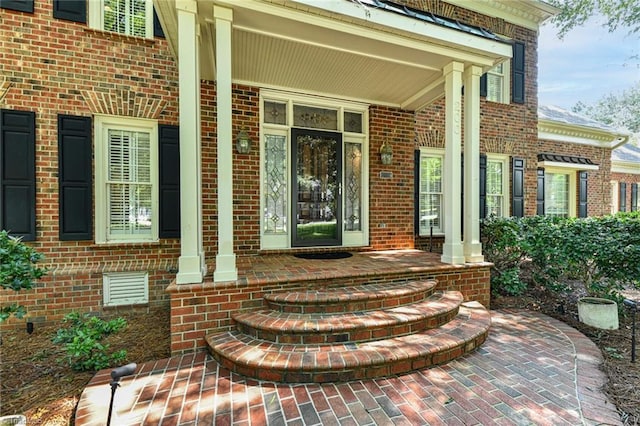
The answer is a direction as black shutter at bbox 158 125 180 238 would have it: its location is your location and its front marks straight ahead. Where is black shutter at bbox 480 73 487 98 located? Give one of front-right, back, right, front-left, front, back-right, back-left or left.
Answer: left

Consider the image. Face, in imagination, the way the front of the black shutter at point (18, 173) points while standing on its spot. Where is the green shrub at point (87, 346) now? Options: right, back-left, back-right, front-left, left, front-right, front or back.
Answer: front

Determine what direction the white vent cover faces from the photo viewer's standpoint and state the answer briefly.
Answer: facing the viewer

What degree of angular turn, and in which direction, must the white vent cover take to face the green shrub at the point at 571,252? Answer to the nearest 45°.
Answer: approximately 45° to its left

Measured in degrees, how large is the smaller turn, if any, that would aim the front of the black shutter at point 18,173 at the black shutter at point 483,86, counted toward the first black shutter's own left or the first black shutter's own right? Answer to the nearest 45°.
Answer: approximately 45° to the first black shutter's own left

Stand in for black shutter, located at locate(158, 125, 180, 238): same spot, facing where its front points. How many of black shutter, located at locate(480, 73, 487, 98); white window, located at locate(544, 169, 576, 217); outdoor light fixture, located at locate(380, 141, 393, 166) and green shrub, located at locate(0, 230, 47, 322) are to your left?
3

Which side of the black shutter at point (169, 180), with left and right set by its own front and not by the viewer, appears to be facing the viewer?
front

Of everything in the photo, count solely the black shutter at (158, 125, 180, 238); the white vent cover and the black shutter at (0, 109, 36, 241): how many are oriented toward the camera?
3

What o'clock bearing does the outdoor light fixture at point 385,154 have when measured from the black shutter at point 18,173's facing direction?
The outdoor light fixture is roughly at 10 o'clock from the black shutter.

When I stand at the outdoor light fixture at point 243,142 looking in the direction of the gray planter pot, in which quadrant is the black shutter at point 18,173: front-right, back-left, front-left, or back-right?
back-right

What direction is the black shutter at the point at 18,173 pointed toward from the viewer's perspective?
toward the camera
